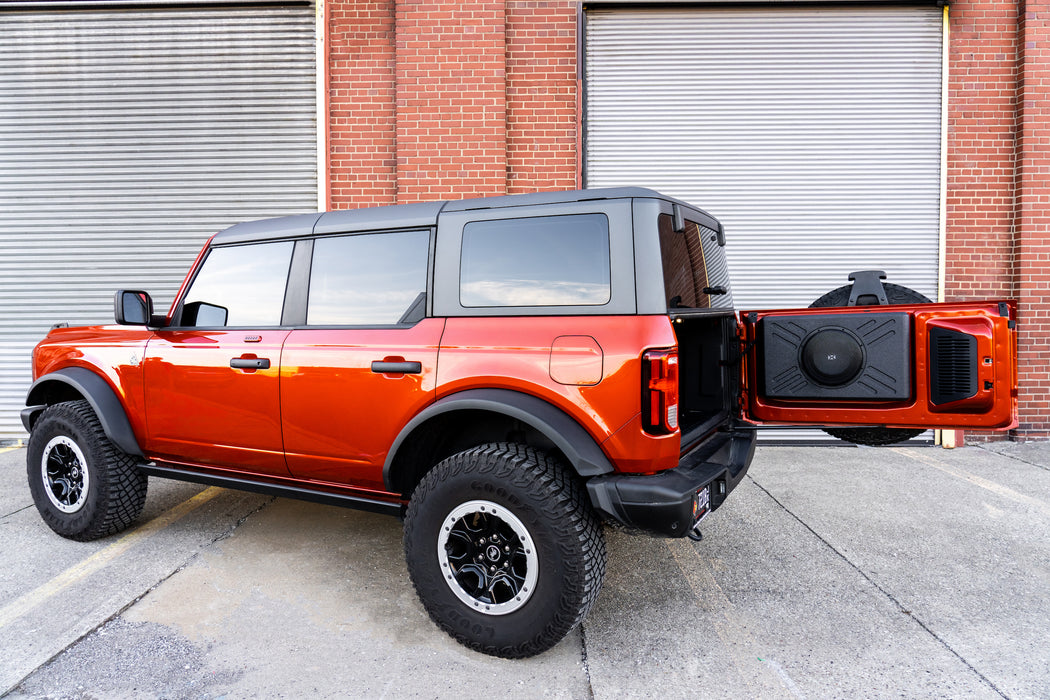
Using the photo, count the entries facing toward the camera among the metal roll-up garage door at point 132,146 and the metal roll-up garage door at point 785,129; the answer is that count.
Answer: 2

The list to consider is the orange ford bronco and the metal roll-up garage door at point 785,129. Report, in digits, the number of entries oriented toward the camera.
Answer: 1

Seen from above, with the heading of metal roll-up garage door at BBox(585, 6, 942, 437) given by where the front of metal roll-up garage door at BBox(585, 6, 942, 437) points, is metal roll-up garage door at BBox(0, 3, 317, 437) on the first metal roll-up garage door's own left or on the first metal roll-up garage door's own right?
on the first metal roll-up garage door's own right

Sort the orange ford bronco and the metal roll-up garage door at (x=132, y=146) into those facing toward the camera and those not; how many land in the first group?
1

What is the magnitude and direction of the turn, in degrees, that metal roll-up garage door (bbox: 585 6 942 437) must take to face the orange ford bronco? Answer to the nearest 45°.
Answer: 0° — it already faces it

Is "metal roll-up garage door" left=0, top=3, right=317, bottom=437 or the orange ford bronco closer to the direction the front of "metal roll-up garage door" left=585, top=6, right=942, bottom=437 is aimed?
the orange ford bronco

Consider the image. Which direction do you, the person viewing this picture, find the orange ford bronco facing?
facing away from the viewer and to the left of the viewer

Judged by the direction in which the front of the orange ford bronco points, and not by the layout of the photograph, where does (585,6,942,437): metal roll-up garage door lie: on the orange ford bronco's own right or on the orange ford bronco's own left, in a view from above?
on the orange ford bronco's own right

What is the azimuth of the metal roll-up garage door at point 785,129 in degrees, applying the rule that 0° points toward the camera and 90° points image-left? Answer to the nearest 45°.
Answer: approximately 0°
